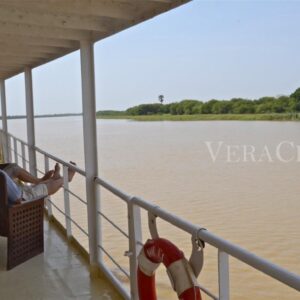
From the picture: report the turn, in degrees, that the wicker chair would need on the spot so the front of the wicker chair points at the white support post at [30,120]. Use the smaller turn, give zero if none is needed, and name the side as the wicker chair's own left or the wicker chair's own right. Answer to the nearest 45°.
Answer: approximately 45° to the wicker chair's own left

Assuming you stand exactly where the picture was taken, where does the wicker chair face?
facing away from the viewer and to the right of the viewer

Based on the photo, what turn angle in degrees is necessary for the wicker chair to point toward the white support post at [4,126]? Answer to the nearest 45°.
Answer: approximately 45° to its left
